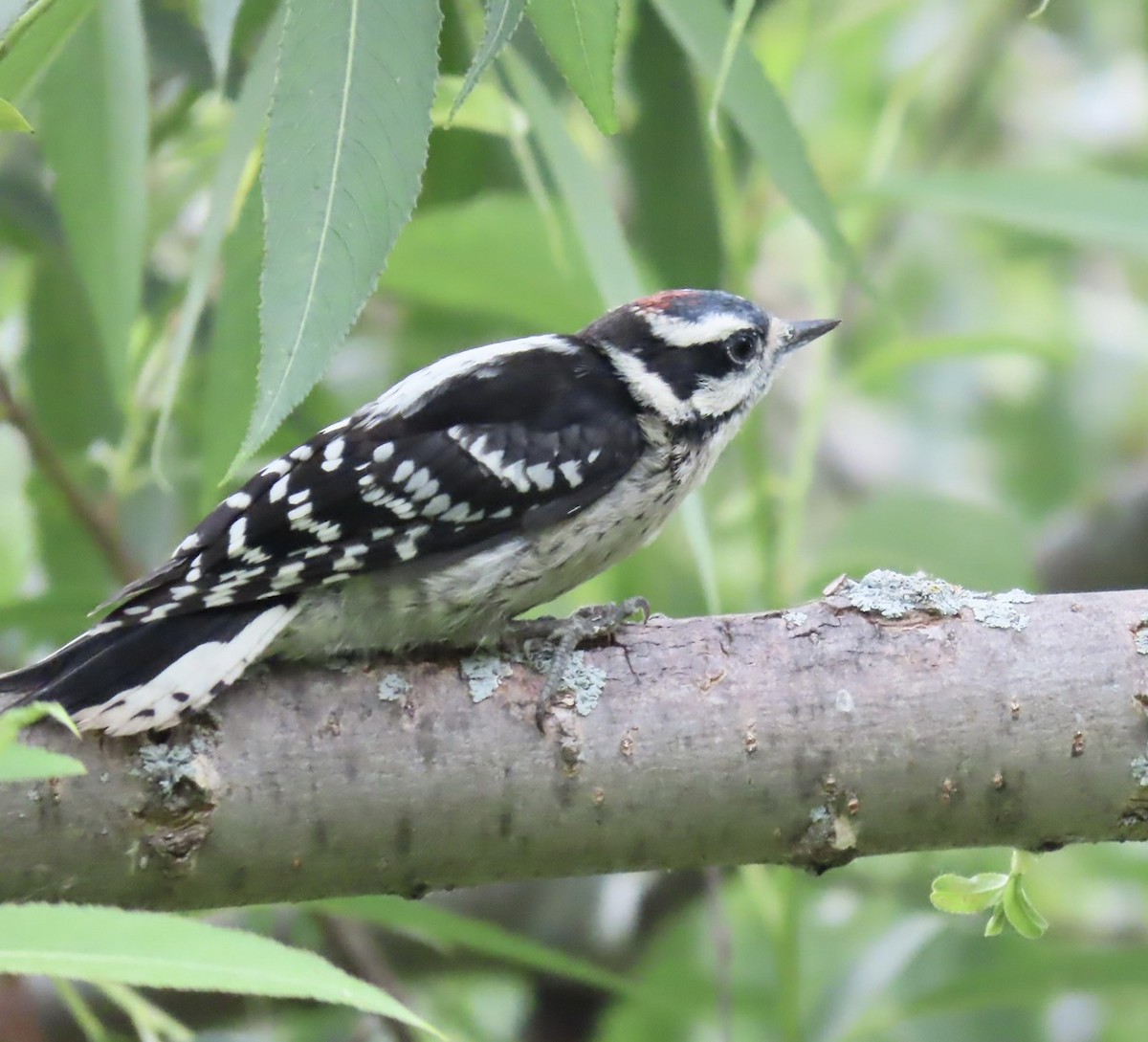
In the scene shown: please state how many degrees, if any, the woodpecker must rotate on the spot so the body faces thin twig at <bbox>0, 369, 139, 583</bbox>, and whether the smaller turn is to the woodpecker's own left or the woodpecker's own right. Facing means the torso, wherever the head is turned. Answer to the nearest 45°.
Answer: approximately 135° to the woodpecker's own left

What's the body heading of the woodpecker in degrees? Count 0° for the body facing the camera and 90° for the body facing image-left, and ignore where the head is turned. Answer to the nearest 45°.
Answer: approximately 270°

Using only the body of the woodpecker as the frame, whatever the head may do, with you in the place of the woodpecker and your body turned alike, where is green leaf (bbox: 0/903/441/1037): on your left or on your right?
on your right

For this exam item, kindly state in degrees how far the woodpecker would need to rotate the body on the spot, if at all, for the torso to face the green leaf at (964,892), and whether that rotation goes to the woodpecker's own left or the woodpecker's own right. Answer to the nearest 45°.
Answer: approximately 45° to the woodpecker's own right
